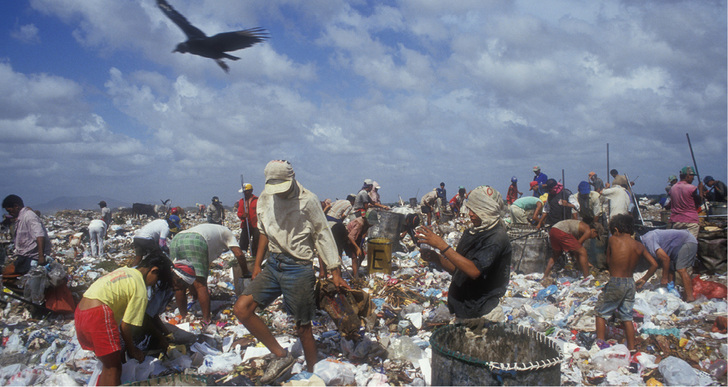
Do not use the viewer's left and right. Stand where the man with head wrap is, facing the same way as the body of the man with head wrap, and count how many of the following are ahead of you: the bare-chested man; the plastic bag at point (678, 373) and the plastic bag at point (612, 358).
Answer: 0

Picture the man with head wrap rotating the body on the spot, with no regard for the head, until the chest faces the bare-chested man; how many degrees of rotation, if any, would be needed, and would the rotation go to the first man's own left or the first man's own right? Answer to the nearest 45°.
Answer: approximately 135° to the first man's own right

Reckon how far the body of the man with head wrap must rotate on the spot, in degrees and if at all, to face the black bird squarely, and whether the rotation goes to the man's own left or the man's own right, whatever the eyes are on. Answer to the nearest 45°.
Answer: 0° — they already face it

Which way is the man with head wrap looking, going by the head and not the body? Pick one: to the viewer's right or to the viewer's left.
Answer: to the viewer's left

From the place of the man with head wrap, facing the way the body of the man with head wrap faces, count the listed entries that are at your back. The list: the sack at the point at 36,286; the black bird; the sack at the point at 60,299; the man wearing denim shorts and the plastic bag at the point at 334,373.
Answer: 0

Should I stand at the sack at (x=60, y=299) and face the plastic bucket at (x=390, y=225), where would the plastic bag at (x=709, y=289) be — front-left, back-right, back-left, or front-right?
front-right

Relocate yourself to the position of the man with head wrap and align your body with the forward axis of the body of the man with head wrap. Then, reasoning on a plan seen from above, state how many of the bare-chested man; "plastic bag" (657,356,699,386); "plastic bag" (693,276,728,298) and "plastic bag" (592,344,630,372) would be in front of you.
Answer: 0

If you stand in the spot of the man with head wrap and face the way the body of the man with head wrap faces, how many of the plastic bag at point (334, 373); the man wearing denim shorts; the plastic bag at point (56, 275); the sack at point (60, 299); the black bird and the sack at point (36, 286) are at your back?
0

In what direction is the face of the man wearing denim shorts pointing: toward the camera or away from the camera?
toward the camera

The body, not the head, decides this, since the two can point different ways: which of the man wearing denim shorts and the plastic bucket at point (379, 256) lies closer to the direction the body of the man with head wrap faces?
the man wearing denim shorts

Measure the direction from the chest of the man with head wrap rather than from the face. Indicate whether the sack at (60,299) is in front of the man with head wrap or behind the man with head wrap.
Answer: in front

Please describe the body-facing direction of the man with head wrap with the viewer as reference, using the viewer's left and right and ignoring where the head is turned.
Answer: facing to the left of the viewer

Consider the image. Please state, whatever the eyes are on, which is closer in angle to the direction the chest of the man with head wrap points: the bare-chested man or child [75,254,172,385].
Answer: the child
